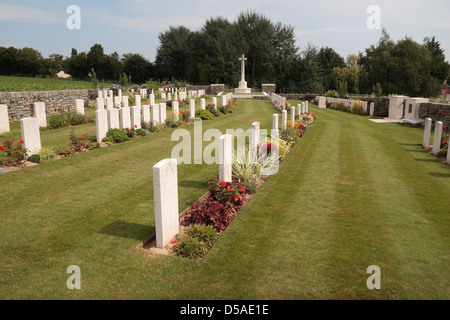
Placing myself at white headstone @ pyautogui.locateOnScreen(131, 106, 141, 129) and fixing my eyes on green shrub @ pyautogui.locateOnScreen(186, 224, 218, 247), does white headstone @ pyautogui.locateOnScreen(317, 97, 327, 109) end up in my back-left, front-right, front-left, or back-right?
back-left

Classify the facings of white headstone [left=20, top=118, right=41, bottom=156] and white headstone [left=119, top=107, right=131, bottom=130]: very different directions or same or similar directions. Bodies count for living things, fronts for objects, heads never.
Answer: same or similar directions

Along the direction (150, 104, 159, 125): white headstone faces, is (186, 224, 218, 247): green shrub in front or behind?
in front

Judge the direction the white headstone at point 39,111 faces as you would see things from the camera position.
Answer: facing the viewer and to the right of the viewer

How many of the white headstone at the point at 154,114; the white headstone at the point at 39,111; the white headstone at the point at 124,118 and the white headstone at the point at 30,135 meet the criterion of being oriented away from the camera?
0

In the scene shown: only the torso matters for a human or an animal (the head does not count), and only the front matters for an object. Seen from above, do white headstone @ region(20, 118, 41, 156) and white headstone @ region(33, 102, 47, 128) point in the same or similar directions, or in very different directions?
same or similar directions

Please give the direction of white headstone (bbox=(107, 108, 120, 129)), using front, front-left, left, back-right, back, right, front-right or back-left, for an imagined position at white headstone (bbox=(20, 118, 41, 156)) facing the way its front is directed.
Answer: left

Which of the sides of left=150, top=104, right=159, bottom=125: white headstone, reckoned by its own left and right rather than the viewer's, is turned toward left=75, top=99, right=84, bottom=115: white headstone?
back

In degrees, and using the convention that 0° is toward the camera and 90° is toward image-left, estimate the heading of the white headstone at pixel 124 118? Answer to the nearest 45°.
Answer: approximately 315°

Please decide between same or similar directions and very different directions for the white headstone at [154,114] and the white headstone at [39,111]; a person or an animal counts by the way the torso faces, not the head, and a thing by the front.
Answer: same or similar directions

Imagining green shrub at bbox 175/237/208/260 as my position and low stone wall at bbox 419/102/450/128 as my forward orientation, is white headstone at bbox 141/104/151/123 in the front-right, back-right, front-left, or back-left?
front-left

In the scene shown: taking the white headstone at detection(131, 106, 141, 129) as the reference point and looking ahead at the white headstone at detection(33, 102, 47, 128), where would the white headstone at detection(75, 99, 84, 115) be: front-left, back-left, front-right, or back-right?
front-right
